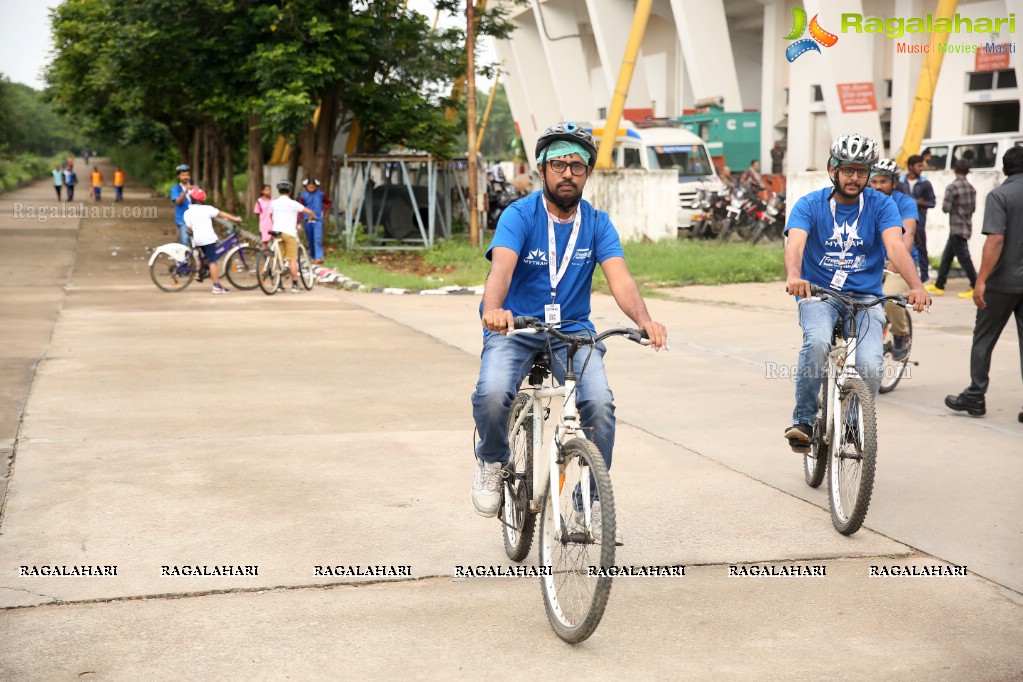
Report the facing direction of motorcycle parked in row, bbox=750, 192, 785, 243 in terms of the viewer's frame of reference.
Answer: facing the viewer and to the left of the viewer

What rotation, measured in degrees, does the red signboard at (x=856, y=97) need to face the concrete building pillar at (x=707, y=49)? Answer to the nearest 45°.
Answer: approximately 135° to its right

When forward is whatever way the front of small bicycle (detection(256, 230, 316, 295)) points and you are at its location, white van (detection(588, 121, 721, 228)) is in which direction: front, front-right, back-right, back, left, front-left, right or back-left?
front

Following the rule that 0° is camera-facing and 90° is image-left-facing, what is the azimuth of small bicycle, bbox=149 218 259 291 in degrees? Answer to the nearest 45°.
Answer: approximately 270°

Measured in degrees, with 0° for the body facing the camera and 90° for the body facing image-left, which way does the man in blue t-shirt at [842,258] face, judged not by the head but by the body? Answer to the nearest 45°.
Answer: approximately 0°

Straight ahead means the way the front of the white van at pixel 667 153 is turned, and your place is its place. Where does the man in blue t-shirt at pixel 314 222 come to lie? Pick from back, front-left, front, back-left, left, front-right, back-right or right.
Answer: right

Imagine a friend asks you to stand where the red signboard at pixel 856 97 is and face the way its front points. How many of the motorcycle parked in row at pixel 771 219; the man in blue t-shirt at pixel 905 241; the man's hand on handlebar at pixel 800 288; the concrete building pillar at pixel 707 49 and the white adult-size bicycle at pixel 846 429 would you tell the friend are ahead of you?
4

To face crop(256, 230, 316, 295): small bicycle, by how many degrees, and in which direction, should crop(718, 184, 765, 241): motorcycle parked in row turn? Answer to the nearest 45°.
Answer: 0° — it already faces it

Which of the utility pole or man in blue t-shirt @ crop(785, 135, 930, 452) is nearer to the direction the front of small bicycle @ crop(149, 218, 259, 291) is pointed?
the utility pole

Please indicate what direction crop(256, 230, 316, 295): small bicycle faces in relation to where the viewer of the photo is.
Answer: facing away from the viewer and to the right of the viewer

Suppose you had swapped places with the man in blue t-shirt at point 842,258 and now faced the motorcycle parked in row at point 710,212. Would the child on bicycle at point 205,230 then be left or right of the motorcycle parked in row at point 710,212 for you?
left

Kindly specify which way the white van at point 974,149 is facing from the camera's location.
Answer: facing to the left of the viewer

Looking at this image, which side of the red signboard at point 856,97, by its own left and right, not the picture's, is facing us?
front

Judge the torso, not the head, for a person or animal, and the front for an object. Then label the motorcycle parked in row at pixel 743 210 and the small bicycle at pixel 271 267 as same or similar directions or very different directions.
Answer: very different directions

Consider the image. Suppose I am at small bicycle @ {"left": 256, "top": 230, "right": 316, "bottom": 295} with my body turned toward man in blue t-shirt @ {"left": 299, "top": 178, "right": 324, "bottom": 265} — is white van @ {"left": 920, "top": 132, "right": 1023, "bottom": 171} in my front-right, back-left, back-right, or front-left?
front-right

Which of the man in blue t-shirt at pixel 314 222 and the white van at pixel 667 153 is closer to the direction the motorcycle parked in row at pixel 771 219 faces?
the man in blue t-shirt

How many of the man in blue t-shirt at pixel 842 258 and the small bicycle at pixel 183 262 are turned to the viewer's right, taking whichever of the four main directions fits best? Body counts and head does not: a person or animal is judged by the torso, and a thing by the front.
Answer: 1

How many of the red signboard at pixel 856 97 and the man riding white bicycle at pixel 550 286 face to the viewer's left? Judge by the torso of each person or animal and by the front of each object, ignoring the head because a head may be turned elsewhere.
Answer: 0

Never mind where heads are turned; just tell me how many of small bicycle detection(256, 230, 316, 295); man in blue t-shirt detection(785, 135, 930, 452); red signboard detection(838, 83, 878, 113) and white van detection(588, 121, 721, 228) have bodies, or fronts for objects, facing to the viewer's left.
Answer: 0

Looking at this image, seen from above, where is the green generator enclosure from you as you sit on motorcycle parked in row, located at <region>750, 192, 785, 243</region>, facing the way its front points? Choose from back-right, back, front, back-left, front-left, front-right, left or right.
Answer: back-right
